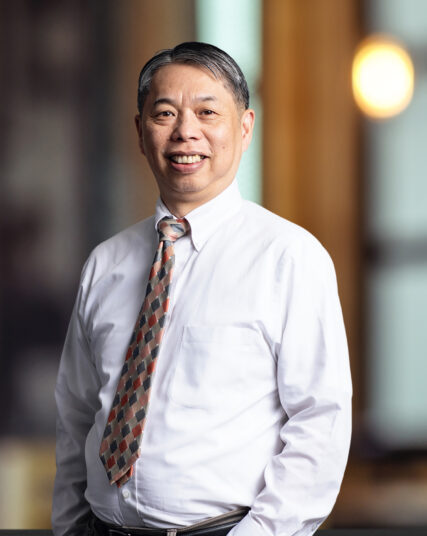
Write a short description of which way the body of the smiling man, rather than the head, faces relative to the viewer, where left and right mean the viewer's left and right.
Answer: facing the viewer and to the left of the viewer

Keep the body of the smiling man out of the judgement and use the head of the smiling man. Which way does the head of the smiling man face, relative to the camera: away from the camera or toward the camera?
toward the camera
